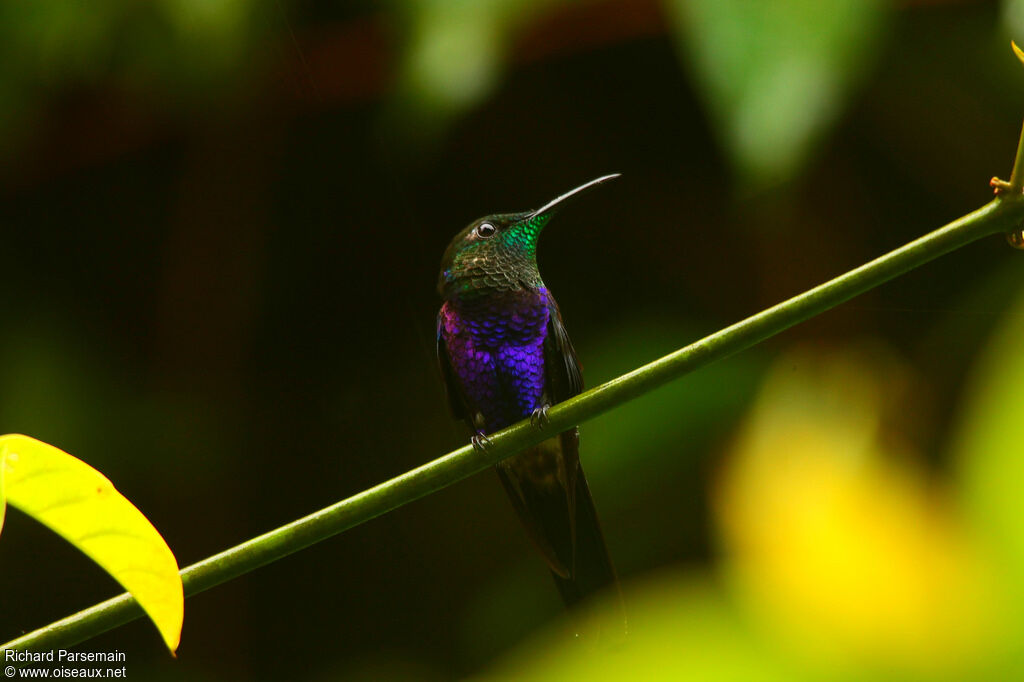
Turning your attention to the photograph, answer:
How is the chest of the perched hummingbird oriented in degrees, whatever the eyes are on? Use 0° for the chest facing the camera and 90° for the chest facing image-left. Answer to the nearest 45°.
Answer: approximately 0°
